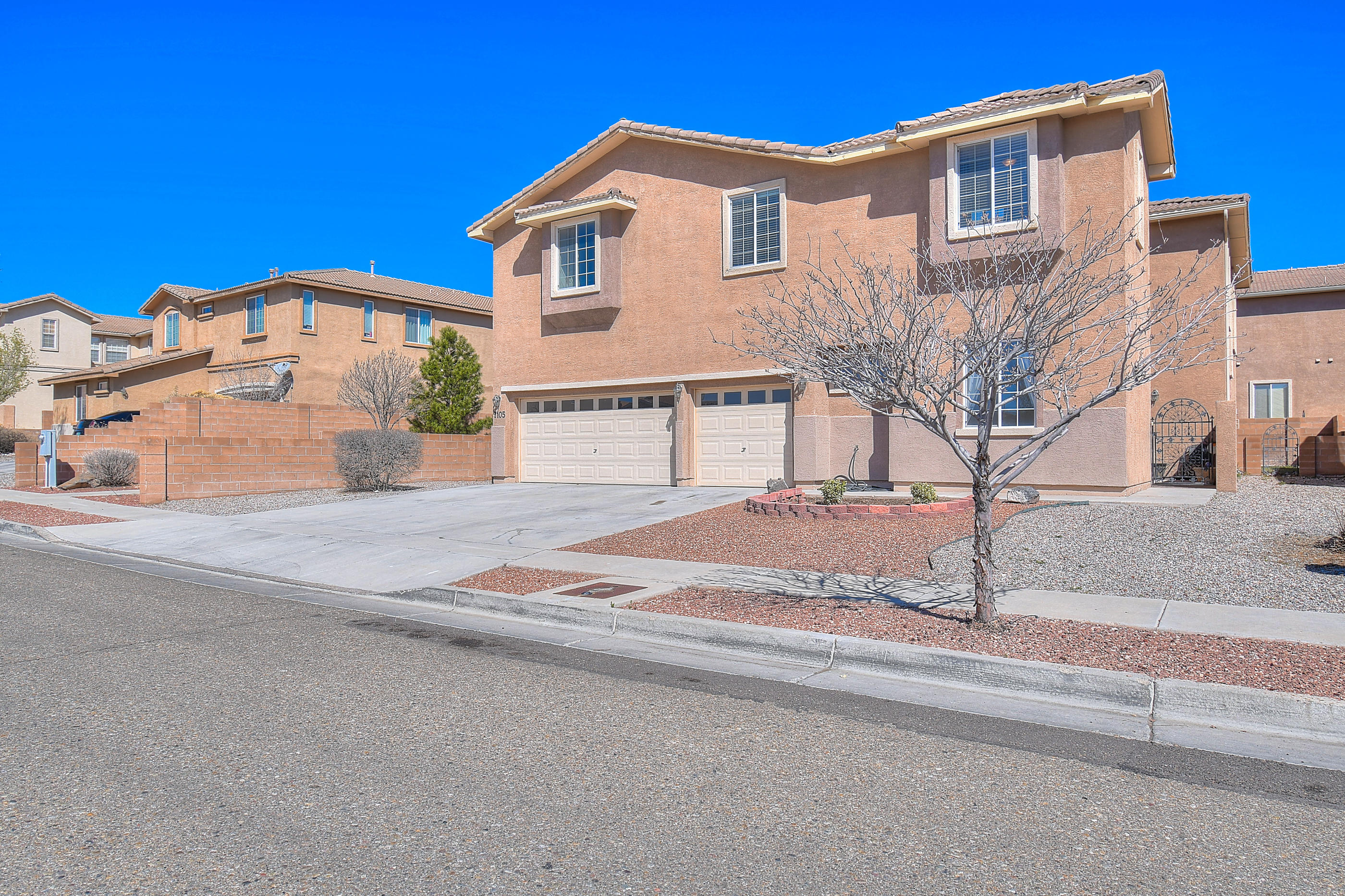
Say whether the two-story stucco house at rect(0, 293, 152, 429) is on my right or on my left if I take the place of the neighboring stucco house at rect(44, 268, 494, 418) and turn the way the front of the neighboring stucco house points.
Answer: on my right

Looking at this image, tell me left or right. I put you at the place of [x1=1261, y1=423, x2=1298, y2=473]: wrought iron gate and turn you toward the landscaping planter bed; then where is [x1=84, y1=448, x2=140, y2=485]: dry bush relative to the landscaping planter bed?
right

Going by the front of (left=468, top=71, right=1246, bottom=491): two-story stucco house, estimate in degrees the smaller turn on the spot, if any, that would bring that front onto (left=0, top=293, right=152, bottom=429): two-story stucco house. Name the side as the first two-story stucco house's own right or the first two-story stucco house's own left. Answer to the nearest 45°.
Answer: approximately 90° to the first two-story stucco house's own right

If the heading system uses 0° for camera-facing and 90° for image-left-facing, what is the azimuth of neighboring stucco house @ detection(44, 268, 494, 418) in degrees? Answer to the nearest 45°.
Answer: approximately 45°

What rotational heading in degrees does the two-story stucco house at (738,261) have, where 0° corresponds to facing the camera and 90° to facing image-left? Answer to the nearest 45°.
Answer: approximately 45°

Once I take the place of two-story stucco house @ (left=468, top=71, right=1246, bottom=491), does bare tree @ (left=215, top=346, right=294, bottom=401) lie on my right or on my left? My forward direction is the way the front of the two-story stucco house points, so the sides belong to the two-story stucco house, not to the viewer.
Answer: on my right

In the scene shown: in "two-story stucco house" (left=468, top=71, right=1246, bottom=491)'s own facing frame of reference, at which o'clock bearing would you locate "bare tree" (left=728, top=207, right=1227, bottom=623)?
The bare tree is roughly at 10 o'clock from the two-story stucco house.

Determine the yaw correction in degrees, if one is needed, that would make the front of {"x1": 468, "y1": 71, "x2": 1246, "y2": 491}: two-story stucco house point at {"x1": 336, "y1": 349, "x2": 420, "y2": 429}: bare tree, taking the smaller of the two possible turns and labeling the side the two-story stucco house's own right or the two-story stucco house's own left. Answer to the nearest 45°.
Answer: approximately 90° to the two-story stucco house's own right

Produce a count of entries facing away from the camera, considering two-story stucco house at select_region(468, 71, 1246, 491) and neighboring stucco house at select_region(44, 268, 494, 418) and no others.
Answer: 0

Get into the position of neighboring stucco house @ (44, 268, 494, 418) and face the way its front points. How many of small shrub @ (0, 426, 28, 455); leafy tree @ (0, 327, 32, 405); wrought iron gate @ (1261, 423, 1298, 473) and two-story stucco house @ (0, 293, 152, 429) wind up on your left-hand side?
1

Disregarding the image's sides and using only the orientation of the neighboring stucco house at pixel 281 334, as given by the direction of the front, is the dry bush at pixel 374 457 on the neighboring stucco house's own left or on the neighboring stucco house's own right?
on the neighboring stucco house's own left

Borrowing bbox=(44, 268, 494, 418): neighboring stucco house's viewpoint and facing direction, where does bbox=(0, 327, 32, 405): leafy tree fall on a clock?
The leafy tree is roughly at 3 o'clock from the neighboring stucco house.
